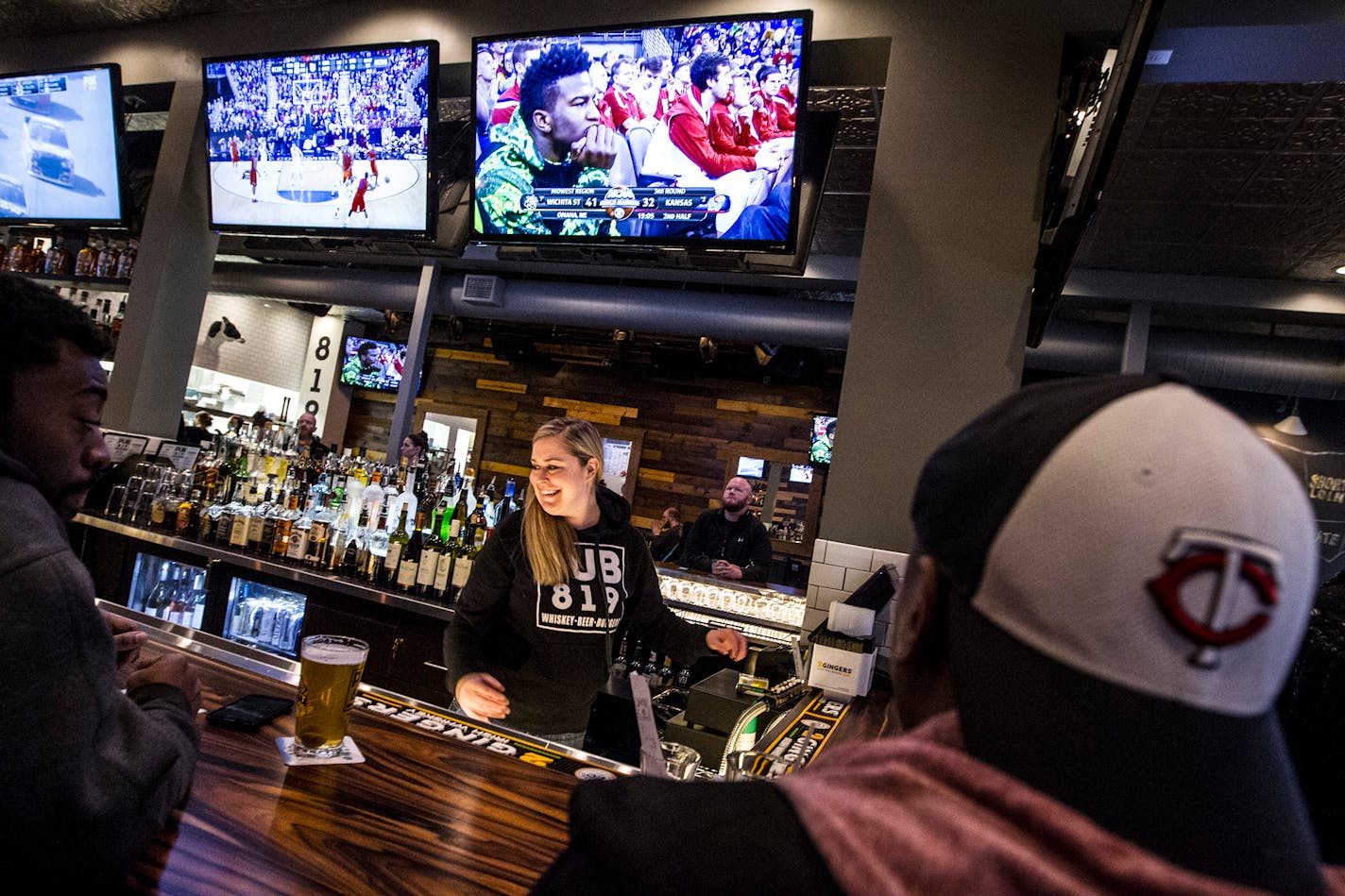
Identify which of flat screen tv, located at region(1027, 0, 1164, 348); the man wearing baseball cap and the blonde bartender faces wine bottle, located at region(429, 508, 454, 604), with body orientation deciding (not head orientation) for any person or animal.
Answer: the man wearing baseball cap

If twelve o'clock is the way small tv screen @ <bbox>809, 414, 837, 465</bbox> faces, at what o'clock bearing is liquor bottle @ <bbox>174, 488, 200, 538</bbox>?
The liquor bottle is roughly at 1 o'clock from the small tv screen.

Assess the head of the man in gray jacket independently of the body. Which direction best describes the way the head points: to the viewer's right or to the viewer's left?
to the viewer's right

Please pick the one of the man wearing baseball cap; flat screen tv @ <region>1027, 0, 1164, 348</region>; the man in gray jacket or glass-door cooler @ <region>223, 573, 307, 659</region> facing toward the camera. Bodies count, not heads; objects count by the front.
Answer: the glass-door cooler

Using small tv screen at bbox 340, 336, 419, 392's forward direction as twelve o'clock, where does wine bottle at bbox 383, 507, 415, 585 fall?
The wine bottle is roughly at 12 o'clock from the small tv screen.

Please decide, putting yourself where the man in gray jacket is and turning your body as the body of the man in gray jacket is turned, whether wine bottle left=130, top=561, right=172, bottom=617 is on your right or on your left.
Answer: on your left

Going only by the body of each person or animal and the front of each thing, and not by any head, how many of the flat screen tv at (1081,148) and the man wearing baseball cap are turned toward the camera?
0

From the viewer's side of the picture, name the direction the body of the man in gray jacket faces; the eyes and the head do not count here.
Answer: to the viewer's right

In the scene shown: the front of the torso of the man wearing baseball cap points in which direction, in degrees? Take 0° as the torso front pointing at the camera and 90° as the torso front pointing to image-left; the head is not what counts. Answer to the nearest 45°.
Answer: approximately 135°

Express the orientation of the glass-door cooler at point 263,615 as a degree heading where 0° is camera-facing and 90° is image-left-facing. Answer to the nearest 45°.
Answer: approximately 0°

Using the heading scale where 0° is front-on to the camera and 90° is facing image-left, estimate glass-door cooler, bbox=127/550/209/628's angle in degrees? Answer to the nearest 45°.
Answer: approximately 0°
